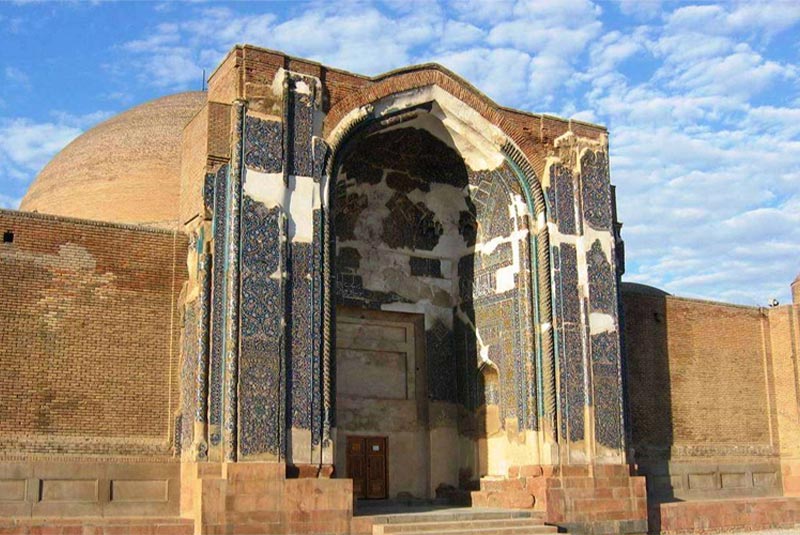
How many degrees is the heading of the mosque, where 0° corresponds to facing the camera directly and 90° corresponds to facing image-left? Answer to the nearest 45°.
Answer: approximately 315°
